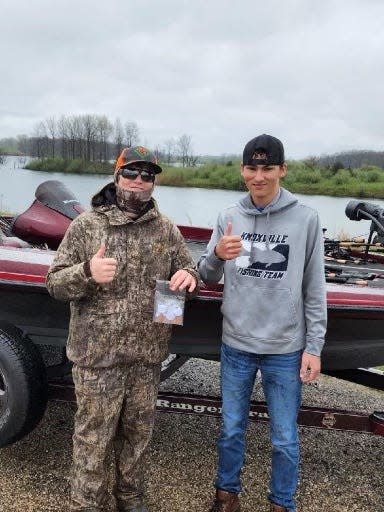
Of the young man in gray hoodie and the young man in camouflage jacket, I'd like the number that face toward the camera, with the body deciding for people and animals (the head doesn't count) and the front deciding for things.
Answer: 2

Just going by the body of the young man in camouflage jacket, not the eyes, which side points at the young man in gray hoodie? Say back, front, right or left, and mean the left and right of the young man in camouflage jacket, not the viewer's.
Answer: left

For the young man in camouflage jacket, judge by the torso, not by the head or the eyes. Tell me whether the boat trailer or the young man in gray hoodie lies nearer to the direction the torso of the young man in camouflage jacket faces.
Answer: the young man in gray hoodie

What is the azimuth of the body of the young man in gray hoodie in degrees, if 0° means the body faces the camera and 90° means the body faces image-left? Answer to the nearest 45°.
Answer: approximately 0°

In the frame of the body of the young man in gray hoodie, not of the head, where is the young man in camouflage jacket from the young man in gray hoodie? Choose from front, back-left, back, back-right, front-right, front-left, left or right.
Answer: right
